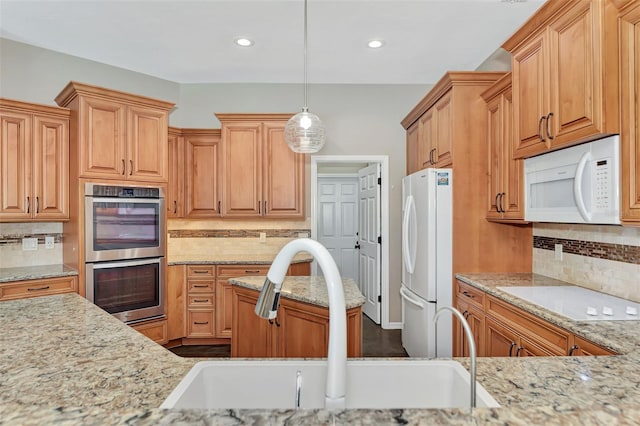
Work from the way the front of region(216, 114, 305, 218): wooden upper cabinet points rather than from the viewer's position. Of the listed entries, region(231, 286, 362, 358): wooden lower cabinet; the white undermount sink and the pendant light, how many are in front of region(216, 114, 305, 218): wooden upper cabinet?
3

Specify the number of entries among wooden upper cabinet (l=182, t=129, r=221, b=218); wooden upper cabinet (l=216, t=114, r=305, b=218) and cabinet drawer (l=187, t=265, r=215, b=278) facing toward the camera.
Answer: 3

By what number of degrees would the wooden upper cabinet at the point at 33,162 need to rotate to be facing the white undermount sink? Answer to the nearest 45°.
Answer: approximately 45° to its right

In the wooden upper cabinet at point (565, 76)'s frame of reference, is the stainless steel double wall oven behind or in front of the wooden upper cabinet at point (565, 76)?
in front

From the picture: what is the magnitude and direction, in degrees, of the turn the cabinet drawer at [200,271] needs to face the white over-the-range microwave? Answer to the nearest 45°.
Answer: approximately 45° to its left

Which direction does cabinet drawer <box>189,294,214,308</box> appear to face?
toward the camera

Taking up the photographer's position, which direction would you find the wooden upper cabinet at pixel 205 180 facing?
facing the viewer

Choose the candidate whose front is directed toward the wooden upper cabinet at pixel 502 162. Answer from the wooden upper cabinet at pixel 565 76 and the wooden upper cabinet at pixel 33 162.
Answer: the wooden upper cabinet at pixel 33 162

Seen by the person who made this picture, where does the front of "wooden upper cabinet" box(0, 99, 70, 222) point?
facing the viewer and to the right of the viewer

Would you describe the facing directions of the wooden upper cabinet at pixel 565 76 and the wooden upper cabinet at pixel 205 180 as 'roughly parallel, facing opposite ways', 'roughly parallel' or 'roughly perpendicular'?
roughly perpendicular

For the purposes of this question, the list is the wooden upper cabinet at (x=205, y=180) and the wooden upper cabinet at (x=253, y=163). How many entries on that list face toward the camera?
2

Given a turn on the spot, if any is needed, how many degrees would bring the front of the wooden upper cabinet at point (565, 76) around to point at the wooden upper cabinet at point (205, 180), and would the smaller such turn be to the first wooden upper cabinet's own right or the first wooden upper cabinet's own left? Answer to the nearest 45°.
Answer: approximately 45° to the first wooden upper cabinet's own right

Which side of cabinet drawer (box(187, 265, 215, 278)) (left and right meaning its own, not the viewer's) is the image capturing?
front
